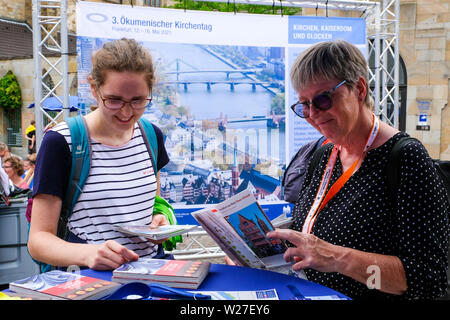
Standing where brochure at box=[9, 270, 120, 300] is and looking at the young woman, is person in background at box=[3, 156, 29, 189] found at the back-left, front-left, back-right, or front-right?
front-left

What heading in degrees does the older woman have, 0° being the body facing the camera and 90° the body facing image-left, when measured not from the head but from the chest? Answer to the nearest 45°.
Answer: approximately 45°

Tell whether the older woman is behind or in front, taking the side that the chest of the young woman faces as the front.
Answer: in front

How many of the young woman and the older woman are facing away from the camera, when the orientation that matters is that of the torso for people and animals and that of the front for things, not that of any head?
0

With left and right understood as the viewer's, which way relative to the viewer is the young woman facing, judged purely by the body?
facing the viewer and to the right of the viewer

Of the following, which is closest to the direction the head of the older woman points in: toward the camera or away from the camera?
toward the camera

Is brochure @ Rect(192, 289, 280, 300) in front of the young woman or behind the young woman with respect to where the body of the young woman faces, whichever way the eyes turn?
in front

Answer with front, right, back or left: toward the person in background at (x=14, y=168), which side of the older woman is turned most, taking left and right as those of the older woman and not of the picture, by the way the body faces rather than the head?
right

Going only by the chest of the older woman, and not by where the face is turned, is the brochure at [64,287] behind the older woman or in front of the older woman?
in front
